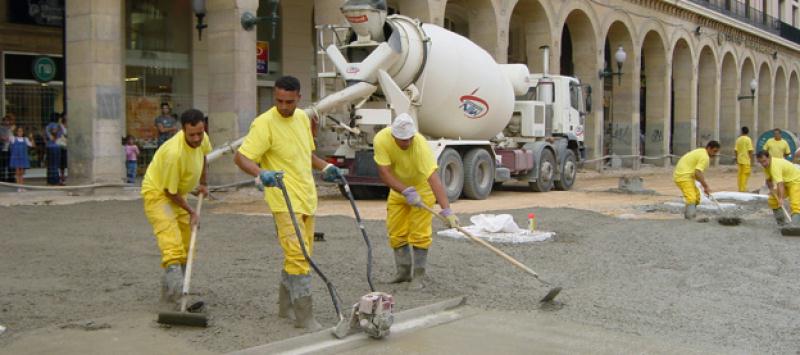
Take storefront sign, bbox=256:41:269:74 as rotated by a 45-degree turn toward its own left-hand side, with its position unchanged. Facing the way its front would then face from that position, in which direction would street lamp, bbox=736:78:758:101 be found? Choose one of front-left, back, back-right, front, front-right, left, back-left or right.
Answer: left

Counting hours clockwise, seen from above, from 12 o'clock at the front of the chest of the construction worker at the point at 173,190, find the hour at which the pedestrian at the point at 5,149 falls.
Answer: The pedestrian is roughly at 7 o'clock from the construction worker.

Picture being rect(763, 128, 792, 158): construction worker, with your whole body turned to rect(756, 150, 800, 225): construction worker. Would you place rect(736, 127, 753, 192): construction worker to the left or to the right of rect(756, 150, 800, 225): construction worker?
right

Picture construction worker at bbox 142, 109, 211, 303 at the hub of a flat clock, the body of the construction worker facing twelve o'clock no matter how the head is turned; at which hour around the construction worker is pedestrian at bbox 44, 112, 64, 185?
The pedestrian is roughly at 7 o'clock from the construction worker.

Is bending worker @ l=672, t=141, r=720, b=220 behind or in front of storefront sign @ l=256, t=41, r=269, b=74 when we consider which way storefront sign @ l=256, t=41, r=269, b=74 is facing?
in front

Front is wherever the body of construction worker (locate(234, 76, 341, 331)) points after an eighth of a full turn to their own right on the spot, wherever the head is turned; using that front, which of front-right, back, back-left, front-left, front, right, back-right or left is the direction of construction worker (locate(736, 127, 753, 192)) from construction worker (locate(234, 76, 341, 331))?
back-left

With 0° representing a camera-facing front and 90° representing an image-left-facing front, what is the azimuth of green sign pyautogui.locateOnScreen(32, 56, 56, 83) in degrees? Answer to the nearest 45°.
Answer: approximately 0°

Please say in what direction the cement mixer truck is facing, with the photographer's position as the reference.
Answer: facing away from the viewer and to the right of the viewer

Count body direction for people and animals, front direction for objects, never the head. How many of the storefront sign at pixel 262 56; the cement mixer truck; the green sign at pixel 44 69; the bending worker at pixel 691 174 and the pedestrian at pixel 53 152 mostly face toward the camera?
3
